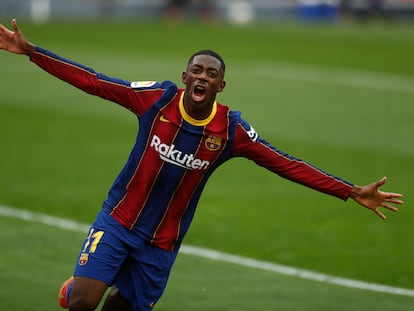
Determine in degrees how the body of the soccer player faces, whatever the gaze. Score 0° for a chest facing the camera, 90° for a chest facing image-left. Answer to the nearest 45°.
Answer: approximately 0°

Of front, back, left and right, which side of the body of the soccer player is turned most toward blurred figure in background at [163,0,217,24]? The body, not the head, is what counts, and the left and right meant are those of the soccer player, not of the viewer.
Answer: back
